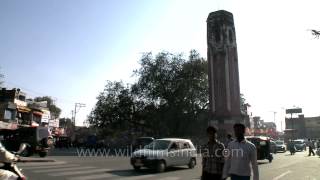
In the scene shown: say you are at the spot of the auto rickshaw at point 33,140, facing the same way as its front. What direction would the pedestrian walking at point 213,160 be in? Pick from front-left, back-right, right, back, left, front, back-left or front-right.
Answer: front-right

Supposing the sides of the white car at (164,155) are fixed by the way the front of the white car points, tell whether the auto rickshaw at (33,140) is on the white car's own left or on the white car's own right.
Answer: on the white car's own right

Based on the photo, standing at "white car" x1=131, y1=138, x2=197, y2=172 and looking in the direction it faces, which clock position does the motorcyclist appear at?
The motorcyclist is roughly at 11 o'clock from the white car.

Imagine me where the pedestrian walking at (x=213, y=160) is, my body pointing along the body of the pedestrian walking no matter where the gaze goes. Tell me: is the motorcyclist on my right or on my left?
on my right

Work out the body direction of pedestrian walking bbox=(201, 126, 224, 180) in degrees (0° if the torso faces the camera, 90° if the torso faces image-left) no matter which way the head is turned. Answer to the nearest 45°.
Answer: approximately 0°

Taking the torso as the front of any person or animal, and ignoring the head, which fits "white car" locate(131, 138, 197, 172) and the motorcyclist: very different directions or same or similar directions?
very different directions

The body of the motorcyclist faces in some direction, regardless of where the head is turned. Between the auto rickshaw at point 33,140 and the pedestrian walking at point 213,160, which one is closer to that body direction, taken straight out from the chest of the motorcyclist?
the pedestrian walking
